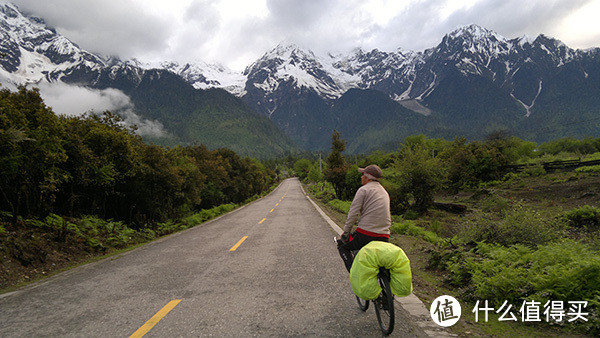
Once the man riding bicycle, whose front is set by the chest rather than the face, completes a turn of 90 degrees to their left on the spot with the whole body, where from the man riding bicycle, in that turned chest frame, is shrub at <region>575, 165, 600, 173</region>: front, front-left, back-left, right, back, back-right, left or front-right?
back

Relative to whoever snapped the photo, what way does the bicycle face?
facing away from the viewer and to the left of the viewer

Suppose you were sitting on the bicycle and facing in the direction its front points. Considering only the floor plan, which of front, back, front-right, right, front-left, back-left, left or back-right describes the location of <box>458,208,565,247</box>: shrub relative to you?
right

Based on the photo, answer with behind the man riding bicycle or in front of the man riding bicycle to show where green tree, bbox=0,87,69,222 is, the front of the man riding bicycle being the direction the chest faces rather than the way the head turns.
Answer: in front

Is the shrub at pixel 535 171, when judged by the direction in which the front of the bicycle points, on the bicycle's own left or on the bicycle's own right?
on the bicycle's own right

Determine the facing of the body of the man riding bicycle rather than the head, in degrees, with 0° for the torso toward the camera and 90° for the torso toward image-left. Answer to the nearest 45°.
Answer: approximately 135°

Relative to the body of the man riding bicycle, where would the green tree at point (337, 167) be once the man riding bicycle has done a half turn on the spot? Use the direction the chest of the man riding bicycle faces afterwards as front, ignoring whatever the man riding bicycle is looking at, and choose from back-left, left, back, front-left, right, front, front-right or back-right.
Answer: back-left

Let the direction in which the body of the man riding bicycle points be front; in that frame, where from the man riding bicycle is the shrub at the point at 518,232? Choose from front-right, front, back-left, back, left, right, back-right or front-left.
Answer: right

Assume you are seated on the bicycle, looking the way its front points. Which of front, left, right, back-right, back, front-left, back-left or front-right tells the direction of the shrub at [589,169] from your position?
right

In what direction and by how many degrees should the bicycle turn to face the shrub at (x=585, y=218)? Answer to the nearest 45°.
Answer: approximately 90° to its right

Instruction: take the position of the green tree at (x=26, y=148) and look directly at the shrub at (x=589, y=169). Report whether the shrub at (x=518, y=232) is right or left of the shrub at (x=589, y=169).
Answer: right
